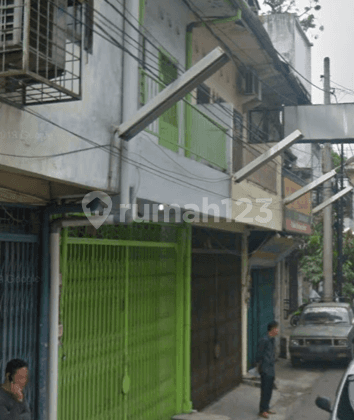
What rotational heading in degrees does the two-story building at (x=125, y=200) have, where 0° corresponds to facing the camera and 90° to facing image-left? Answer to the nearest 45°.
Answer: approximately 315°

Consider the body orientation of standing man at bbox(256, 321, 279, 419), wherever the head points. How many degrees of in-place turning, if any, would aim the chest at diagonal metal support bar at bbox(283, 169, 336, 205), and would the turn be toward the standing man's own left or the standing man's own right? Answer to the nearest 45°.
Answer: approximately 90° to the standing man's own left

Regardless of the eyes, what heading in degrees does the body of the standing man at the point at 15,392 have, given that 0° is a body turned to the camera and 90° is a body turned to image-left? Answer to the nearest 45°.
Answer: approximately 315°

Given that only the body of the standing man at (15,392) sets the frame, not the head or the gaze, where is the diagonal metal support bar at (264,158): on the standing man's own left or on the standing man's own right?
on the standing man's own left
